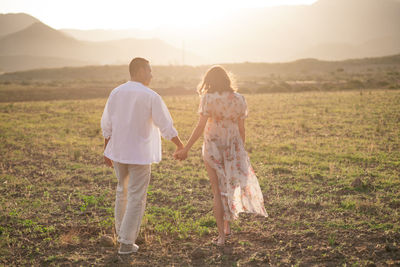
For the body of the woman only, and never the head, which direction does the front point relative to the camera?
away from the camera

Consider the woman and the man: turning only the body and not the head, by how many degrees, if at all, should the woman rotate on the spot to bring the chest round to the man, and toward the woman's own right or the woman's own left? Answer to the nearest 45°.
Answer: approximately 135° to the woman's own left

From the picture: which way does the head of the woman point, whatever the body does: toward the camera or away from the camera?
away from the camera
